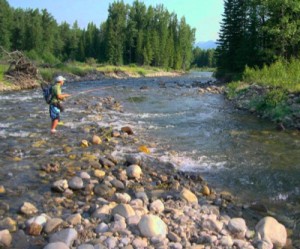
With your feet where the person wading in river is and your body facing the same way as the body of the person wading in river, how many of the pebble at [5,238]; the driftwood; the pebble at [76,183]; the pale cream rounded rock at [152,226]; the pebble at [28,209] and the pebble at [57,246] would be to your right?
5

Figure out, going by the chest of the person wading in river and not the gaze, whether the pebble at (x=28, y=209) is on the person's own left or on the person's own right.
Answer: on the person's own right

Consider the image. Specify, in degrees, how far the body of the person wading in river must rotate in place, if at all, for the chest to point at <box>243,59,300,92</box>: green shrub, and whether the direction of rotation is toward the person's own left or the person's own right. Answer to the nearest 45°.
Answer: approximately 45° to the person's own left

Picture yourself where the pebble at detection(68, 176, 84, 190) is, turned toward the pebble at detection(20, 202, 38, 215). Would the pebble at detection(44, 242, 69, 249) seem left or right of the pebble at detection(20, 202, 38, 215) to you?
left

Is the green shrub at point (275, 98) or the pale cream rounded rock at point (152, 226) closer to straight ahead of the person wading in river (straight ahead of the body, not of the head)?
the green shrub

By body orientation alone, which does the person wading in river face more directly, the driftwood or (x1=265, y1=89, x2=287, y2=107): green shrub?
the green shrub

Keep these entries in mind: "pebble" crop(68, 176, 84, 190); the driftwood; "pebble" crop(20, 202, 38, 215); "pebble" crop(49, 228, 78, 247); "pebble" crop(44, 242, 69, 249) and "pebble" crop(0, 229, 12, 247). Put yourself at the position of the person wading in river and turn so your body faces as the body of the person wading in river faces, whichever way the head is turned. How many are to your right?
5

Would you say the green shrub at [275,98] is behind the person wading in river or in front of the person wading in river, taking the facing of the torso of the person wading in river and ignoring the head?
in front

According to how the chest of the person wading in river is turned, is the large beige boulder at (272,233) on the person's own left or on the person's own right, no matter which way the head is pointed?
on the person's own right

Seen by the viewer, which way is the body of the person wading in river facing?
to the viewer's right

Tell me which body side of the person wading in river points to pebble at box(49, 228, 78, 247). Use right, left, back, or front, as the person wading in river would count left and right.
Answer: right

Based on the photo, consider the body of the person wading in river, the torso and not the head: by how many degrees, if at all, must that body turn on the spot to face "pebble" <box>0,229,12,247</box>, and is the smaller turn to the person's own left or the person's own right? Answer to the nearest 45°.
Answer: approximately 90° to the person's own right

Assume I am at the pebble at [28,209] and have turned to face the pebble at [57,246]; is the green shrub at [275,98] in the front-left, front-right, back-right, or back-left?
back-left

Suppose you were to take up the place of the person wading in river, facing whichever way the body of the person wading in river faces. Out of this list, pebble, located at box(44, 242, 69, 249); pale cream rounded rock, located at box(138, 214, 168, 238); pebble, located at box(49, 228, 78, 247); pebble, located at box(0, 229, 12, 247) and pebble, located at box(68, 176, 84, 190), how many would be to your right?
5

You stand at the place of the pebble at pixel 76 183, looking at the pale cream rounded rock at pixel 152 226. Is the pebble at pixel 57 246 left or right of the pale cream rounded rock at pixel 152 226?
right

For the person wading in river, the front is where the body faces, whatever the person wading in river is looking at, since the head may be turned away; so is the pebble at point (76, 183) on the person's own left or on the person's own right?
on the person's own right

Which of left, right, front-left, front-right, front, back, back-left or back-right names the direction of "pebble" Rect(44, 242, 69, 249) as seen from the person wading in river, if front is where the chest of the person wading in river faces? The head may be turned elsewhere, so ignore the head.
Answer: right

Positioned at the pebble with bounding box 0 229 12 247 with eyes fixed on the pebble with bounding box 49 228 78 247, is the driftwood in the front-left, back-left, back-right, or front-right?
back-left
